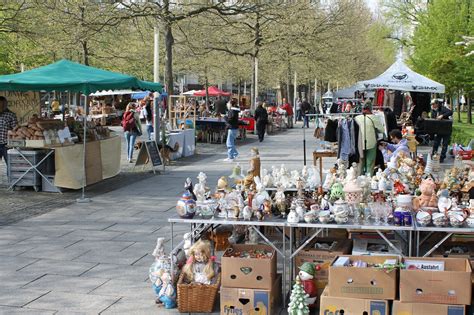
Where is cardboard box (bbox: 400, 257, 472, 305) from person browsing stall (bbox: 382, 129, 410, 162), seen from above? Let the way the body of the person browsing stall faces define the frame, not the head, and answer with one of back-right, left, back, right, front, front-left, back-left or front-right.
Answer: front-left

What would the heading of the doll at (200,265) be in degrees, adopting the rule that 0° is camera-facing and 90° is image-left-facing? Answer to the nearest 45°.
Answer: approximately 0°

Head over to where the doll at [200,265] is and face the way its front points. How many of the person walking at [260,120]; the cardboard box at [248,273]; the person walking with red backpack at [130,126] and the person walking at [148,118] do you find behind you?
3

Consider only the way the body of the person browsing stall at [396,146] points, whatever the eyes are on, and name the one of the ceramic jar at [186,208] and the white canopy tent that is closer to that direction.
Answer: the ceramic jar

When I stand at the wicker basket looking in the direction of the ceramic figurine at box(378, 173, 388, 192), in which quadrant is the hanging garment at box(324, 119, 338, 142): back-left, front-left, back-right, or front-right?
front-left

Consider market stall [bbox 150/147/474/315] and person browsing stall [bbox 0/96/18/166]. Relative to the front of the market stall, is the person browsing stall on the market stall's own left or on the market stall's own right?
on the market stall's own right

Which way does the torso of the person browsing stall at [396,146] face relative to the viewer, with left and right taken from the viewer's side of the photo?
facing the viewer and to the left of the viewer

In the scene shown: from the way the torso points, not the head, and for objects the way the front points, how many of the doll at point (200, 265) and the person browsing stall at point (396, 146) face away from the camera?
0

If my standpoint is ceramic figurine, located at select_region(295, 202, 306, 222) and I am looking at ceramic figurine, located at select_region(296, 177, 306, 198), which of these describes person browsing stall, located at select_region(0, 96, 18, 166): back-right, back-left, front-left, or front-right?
front-left

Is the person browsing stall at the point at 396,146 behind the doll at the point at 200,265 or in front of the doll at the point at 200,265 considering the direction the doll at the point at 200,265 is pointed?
behind

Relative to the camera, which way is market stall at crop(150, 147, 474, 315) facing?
toward the camera

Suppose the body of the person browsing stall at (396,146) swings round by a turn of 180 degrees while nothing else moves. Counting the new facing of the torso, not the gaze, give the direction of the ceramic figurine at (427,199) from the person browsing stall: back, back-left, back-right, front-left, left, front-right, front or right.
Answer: back-right

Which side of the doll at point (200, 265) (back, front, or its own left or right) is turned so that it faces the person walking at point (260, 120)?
back
